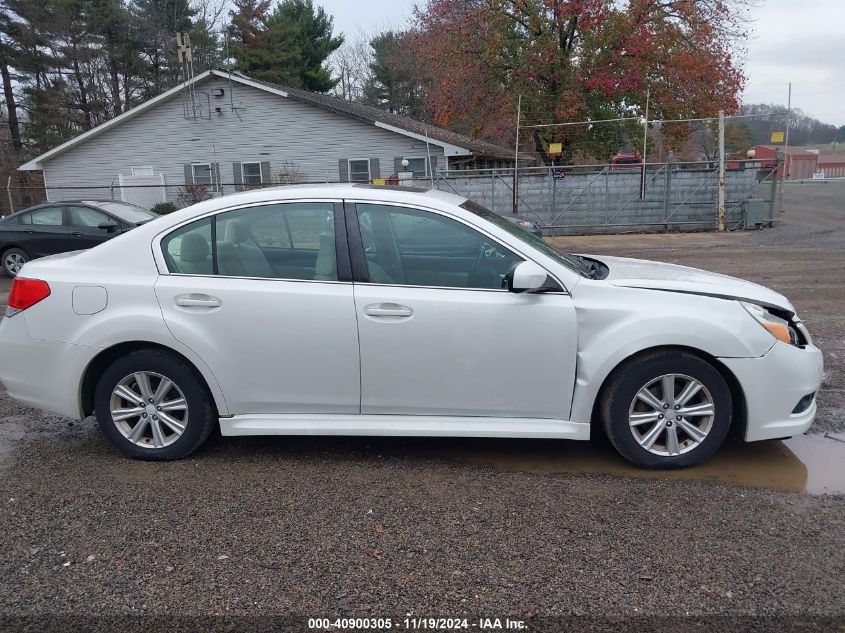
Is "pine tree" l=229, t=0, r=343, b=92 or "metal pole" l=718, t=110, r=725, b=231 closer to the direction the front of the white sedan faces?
the metal pole

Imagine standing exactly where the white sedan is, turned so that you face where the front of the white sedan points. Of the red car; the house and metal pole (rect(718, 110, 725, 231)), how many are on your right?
0

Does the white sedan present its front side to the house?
no

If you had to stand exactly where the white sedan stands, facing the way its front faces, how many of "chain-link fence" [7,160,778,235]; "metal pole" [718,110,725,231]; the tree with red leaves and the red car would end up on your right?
0

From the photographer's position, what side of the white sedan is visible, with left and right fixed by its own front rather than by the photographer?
right

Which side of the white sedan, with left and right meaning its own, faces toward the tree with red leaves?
left

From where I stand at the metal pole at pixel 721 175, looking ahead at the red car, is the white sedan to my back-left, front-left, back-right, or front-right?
back-left

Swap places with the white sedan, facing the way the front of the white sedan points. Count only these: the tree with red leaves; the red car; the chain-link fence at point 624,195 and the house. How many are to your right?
0

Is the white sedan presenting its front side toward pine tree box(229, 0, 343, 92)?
no

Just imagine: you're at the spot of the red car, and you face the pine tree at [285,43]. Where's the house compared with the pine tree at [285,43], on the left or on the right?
left

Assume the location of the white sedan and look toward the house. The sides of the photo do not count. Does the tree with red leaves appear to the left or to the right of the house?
right

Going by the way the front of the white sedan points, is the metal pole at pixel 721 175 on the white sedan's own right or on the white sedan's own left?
on the white sedan's own left

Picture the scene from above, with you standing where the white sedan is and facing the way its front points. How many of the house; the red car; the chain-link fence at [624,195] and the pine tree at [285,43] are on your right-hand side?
0

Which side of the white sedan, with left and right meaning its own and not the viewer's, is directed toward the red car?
left

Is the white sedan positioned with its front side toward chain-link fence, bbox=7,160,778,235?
no
